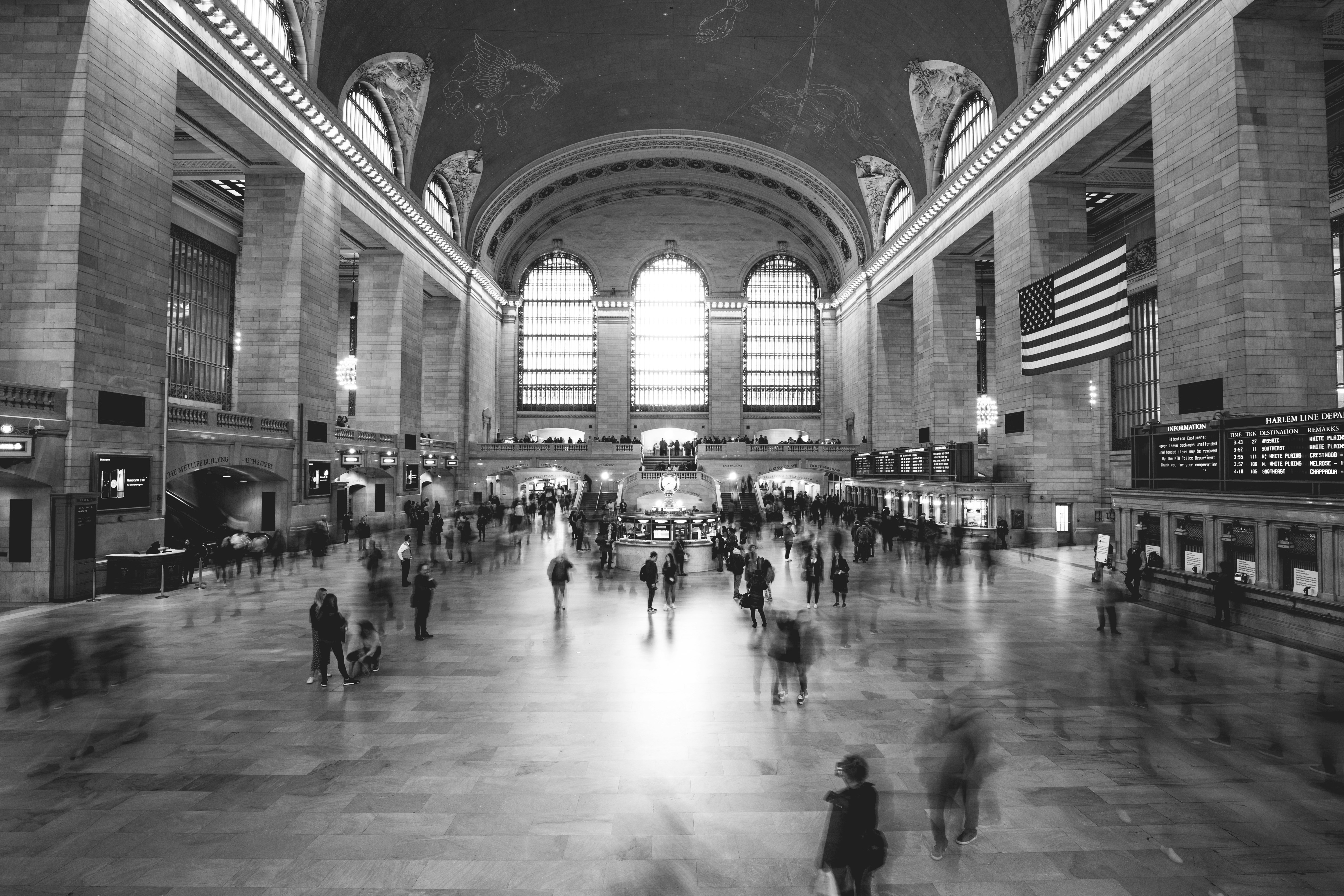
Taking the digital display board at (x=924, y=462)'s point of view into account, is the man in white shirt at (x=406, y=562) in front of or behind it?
in front

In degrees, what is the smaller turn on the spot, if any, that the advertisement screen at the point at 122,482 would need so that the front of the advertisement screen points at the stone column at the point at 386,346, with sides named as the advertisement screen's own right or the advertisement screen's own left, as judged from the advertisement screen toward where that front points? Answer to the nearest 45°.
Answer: approximately 90° to the advertisement screen's own left

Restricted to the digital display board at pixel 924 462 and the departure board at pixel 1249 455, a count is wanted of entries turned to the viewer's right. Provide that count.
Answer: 0

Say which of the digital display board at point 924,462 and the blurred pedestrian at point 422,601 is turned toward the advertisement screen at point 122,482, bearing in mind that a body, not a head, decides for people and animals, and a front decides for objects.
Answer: the digital display board

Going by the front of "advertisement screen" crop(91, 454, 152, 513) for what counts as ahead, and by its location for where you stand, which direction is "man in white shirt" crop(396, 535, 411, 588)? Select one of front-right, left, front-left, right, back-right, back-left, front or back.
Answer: front

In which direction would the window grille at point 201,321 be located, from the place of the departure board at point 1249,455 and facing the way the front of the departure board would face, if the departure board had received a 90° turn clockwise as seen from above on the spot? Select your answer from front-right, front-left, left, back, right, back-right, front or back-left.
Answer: front-left

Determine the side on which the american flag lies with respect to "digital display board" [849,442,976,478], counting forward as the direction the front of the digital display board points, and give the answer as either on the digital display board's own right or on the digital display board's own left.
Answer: on the digital display board's own left

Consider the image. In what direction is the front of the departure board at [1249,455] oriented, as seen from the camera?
facing the viewer and to the left of the viewer

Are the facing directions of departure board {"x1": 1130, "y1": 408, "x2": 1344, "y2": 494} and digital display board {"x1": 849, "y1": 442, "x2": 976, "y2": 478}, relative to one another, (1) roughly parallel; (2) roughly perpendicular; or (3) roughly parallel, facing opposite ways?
roughly parallel
